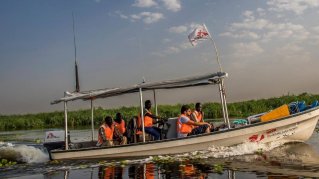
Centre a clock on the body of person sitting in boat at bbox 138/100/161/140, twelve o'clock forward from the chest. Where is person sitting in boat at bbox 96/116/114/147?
person sitting in boat at bbox 96/116/114/147 is roughly at 6 o'clock from person sitting in boat at bbox 138/100/161/140.

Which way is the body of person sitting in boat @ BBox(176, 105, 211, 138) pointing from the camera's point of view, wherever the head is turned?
to the viewer's right

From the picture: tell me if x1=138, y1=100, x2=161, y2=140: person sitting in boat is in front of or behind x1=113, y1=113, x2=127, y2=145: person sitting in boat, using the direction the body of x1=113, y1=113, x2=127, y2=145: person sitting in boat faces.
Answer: in front

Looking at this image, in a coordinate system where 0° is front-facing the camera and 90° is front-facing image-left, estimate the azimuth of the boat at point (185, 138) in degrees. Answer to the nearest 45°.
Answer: approximately 270°

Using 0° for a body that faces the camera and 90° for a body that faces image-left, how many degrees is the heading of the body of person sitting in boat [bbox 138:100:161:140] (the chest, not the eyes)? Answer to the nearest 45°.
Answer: approximately 270°

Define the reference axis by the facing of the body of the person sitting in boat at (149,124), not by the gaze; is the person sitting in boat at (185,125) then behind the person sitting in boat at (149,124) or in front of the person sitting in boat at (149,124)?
in front

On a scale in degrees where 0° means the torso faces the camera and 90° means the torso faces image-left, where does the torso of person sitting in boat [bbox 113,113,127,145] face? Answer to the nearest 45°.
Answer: approximately 315°

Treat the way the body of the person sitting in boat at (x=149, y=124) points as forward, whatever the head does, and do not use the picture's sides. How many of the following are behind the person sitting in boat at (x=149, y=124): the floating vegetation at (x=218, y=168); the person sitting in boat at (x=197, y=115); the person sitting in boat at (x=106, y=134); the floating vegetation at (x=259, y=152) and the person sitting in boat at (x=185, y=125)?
1

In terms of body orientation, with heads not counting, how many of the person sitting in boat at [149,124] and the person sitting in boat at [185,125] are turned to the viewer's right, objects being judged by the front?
2
